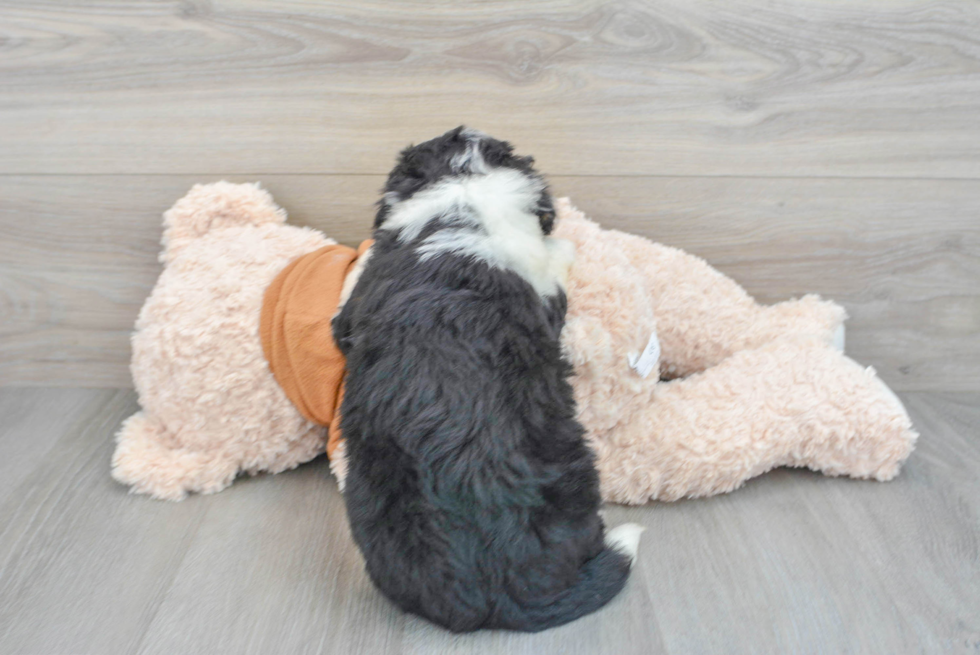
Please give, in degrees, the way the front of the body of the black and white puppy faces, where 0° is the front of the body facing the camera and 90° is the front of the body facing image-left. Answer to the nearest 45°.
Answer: approximately 180°
